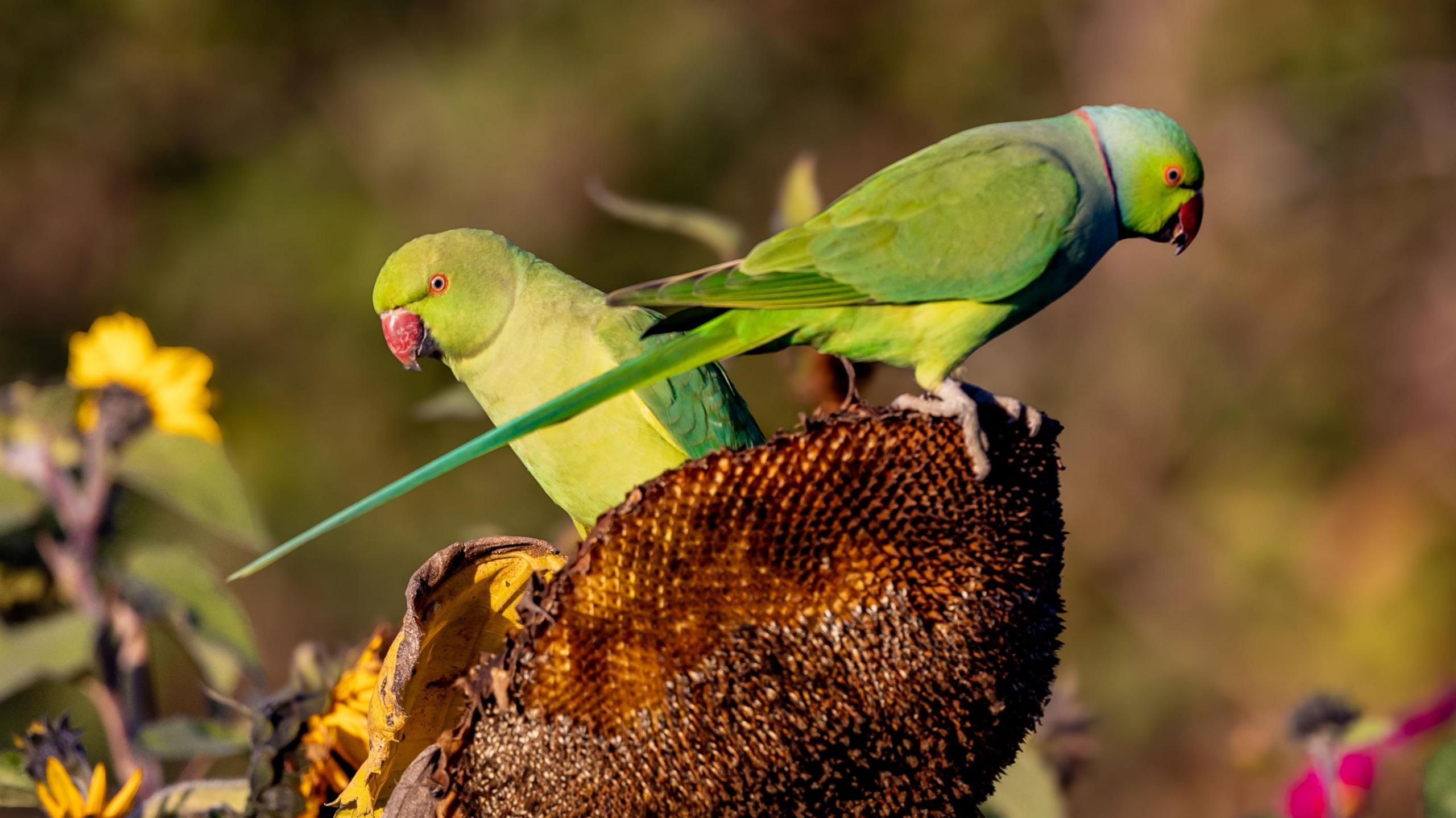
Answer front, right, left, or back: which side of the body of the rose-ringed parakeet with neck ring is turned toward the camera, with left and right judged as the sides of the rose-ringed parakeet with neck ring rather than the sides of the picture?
right

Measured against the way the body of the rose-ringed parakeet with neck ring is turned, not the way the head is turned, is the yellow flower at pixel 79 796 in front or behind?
behind

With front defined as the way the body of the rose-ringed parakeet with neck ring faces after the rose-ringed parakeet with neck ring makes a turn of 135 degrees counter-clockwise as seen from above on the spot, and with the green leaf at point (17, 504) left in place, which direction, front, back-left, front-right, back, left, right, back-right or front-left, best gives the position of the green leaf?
front-left

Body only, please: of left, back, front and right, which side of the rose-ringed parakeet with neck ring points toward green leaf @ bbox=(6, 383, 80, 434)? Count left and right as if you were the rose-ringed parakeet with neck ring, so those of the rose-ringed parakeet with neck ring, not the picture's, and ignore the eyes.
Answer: back

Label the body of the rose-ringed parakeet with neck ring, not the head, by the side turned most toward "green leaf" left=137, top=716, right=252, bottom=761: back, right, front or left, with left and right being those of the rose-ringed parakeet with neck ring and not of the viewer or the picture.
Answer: back

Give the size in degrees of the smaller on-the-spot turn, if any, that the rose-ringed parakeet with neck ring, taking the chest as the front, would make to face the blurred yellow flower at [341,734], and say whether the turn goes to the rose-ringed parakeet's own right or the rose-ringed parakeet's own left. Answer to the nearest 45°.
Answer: approximately 180°

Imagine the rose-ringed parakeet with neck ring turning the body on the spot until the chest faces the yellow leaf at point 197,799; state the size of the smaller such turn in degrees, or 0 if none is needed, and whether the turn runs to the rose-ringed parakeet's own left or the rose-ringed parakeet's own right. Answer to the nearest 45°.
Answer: approximately 180°

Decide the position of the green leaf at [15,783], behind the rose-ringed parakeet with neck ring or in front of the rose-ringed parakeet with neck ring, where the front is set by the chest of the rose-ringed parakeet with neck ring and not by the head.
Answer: behind

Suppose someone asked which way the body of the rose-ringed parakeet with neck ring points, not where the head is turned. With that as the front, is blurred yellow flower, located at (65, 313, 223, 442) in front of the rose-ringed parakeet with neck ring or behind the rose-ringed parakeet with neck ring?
behind
